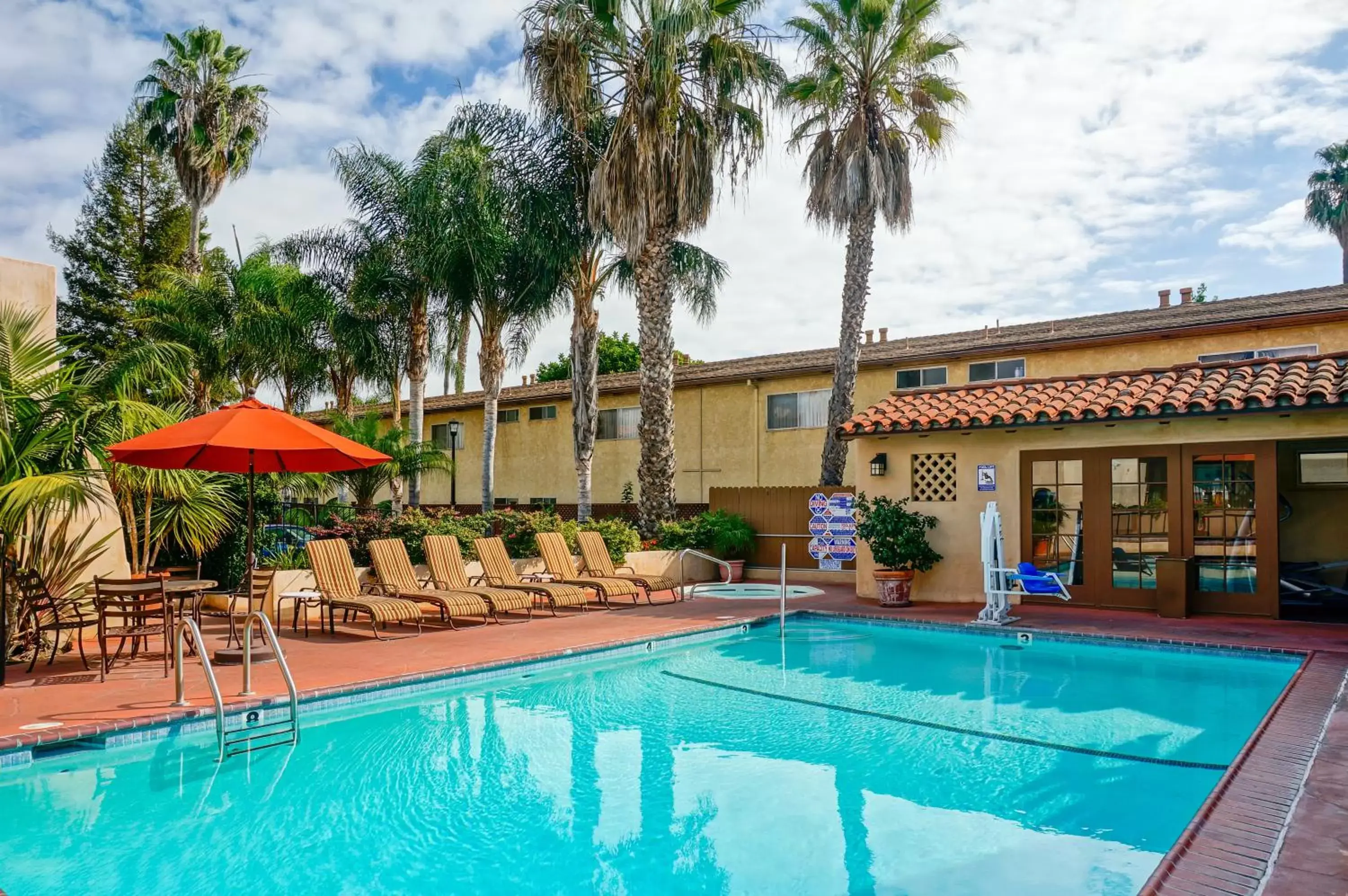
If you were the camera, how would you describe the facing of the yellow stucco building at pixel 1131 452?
facing the viewer

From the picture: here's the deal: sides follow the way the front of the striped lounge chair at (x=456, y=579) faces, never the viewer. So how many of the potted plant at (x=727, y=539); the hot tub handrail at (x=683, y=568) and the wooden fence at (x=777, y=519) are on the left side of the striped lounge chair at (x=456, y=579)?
3

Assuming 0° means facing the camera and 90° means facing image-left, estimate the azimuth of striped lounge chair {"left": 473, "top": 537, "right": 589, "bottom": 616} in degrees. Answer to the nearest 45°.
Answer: approximately 315°

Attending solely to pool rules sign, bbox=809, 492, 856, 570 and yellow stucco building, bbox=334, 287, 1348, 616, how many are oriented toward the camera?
2

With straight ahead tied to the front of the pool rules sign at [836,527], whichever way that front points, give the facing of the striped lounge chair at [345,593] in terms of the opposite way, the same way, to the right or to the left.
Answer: to the left

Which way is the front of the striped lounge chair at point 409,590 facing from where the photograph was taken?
facing the viewer and to the right of the viewer

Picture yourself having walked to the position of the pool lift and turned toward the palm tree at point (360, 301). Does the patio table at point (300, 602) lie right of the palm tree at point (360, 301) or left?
left

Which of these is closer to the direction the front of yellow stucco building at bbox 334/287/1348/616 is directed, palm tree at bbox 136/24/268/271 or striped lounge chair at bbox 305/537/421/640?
the striped lounge chair

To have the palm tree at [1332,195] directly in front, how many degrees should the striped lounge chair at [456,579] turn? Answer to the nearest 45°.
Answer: approximately 90° to its left
